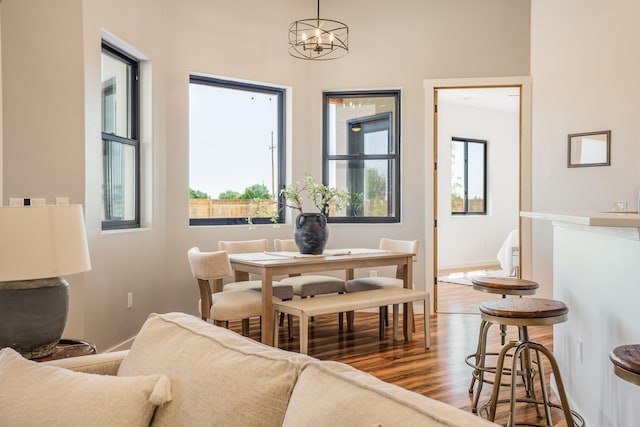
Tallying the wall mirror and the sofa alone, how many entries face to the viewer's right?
0

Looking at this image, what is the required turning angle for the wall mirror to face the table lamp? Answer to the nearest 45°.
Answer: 0° — it already faces it

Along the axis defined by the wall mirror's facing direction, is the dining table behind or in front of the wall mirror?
in front

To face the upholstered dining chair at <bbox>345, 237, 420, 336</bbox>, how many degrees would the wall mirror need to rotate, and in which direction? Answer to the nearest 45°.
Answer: approximately 45° to its right
